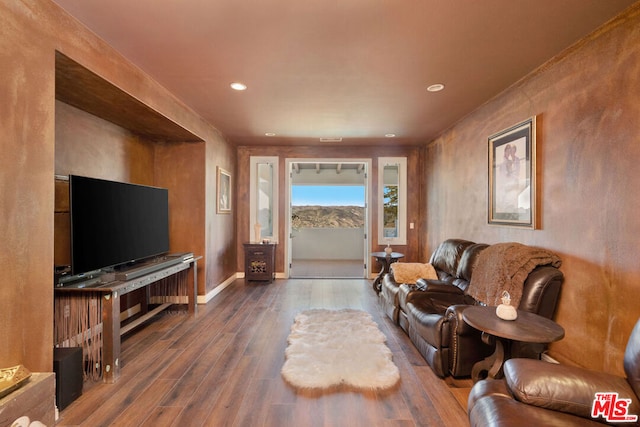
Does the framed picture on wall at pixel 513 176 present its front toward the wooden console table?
yes

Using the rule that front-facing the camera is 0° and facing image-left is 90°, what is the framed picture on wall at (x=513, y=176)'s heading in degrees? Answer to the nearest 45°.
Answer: approximately 45°

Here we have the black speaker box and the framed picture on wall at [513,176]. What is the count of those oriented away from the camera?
0

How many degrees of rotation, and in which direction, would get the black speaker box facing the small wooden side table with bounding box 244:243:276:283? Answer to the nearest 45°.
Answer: approximately 90° to its left

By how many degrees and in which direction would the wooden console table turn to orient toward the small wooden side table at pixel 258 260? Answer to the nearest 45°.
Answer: approximately 90° to its left

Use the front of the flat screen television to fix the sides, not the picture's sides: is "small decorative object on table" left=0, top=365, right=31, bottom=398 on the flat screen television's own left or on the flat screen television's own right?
on the flat screen television's own right

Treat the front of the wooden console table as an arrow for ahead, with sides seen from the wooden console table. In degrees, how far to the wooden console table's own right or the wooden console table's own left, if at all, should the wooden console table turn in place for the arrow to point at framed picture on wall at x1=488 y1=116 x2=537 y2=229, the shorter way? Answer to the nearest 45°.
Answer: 0° — it already faces it

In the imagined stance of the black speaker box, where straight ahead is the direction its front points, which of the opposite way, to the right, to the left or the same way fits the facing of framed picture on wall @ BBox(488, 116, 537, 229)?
the opposite way

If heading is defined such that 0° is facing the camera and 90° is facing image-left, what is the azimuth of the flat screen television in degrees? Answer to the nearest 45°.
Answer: approximately 315°
